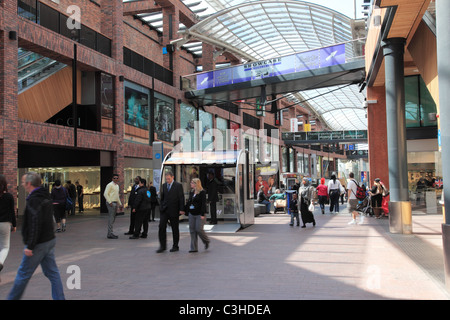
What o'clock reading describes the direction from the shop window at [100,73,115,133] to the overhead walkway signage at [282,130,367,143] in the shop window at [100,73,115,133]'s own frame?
The overhead walkway signage is roughly at 9 o'clock from the shop window.

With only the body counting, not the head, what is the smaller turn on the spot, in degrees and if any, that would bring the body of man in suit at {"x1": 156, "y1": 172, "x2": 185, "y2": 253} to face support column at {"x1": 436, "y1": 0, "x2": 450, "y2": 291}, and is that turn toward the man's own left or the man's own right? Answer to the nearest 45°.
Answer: approximately 90° to the man's own left

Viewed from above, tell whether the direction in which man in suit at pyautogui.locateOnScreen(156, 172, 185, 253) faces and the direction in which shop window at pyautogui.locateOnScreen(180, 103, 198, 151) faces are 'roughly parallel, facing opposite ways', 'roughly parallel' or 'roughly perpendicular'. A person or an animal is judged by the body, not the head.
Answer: roughly perpendicular

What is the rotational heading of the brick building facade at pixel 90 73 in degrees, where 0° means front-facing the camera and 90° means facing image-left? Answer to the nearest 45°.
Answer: approximately 315°

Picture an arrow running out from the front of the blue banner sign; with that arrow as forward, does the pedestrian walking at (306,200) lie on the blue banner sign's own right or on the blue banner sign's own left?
on the blue banner sign's own left

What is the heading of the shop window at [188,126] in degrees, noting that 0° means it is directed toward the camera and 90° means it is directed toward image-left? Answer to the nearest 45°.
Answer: approximately 315°

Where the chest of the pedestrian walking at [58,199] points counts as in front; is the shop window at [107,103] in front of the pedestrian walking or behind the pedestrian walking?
in front

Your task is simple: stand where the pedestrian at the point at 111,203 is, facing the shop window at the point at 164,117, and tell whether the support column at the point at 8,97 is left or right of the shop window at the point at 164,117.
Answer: left

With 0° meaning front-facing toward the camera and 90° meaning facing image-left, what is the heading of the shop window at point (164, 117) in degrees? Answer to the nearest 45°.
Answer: approximately 315°

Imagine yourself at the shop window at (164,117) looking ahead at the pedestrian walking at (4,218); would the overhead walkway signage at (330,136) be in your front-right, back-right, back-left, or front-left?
back-left

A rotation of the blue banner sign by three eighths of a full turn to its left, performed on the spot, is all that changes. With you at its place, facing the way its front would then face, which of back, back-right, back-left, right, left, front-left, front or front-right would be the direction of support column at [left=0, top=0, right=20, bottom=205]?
back-right

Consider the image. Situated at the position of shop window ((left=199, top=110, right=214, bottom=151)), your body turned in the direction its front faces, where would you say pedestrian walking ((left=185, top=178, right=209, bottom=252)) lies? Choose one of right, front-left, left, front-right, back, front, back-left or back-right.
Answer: front-right

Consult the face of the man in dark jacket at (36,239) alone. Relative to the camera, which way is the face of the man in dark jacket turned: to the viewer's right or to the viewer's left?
to the viewer's left

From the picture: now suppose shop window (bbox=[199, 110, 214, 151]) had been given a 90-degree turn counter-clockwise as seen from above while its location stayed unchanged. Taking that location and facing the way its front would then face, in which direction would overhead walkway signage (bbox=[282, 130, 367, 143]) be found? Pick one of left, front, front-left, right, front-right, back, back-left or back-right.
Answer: front

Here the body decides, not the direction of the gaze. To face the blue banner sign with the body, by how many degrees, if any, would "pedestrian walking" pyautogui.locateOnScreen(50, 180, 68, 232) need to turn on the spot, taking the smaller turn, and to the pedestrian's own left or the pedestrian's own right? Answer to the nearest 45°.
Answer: approximately 45° to the pedestrian's own right

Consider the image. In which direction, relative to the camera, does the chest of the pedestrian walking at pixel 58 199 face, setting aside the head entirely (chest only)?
away from the camera
